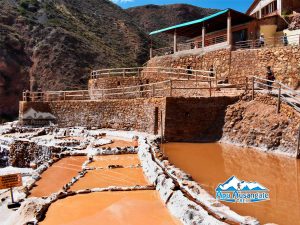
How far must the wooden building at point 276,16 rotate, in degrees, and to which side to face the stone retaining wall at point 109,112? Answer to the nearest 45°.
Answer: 0° — it already faces it

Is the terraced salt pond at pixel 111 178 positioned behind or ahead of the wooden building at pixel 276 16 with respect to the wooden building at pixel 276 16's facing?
ahead

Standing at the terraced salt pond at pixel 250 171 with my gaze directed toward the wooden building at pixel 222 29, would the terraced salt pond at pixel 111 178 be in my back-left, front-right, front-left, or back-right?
back-left

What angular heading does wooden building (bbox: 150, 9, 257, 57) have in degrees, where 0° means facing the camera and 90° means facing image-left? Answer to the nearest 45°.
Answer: approximately 45°

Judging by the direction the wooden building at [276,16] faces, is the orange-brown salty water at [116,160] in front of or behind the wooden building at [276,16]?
in front

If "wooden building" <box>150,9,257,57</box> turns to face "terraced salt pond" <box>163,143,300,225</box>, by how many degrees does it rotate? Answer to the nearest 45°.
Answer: approximately 45° to its left

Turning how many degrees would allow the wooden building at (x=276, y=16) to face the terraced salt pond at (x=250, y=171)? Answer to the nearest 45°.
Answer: approximately 45° to its left

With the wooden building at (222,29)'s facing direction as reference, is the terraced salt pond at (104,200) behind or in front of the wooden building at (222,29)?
in front
